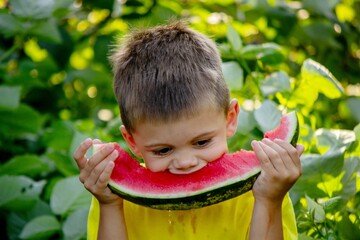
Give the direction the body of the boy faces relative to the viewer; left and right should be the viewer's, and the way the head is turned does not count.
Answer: facing the viewer

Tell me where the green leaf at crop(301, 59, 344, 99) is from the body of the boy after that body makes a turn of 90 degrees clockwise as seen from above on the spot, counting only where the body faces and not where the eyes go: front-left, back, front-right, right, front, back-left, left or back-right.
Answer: back-right

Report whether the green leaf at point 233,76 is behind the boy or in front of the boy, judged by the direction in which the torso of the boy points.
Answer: behind

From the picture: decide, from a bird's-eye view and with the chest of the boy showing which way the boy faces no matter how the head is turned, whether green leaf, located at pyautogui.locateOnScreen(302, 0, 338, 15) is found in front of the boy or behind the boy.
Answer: behind

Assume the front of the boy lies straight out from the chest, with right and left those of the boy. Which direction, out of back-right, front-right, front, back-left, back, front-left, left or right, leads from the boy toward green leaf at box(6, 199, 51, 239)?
back-right

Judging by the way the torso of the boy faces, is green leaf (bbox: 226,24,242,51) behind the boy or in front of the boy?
behind

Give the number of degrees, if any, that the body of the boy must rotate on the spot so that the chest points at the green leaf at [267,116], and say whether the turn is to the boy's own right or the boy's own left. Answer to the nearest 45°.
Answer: approximately 135° to the boy's own left

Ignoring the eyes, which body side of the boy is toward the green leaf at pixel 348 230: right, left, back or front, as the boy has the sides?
left

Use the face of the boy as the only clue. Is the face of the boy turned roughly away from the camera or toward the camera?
toward the camera
